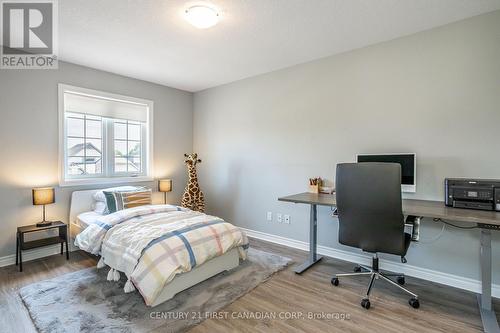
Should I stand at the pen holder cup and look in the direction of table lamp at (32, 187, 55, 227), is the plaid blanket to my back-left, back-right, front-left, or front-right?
front-left

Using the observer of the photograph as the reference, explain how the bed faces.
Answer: facing the viewer and to the right of the viewer

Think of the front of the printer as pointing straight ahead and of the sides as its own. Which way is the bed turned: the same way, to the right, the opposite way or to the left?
to the left

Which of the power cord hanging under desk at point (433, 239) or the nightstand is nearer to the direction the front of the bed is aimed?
the power cord hanging under desk

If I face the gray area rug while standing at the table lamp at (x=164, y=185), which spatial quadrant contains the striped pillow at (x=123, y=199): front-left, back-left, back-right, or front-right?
front-right

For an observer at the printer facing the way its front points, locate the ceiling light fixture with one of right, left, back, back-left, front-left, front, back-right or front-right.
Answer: front-right

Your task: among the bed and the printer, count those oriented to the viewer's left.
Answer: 0

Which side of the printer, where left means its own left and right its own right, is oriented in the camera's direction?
front

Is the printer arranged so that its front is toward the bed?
no

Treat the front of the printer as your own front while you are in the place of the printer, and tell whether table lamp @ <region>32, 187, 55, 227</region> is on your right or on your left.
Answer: on your right

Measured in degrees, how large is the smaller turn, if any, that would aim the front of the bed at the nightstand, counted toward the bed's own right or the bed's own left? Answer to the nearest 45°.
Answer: approximately 180°

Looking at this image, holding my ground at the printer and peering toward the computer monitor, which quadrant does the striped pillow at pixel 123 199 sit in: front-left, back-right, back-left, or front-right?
front-left

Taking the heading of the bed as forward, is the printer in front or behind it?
in front

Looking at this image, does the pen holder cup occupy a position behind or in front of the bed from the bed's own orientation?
in front

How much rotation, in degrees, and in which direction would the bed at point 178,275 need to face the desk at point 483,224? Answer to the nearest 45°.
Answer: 0° — it already faces it

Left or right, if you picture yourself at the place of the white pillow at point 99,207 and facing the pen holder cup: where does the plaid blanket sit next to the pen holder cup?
right

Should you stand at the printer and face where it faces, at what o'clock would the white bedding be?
The white bedding is roughly at 2 o'clock from the printer.

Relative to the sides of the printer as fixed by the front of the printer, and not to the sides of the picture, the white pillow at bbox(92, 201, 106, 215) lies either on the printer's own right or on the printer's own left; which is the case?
on the printer's own right
